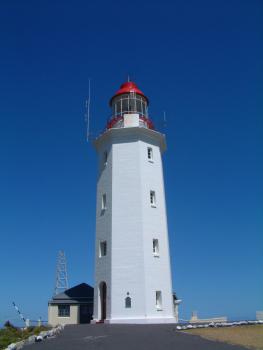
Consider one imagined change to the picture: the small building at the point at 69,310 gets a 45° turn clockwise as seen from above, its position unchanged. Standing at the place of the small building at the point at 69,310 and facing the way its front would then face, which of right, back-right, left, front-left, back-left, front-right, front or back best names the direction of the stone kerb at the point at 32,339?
front-left

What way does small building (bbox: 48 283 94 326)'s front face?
toward the camera

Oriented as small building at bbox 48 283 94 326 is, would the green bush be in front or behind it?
in front

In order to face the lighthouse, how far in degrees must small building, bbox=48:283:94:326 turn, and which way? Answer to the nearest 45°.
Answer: approximately 45° to its left

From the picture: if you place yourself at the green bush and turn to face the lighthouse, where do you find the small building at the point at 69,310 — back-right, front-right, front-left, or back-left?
front-left
